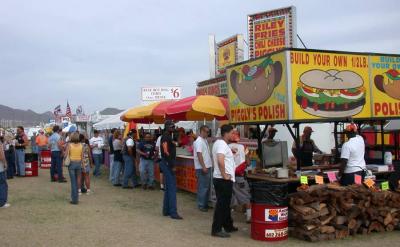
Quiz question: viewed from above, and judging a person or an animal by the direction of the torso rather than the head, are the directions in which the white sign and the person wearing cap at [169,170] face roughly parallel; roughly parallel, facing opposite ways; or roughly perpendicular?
roughly perpendicular

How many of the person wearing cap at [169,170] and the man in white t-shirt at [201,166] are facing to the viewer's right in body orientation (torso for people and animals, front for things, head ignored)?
2

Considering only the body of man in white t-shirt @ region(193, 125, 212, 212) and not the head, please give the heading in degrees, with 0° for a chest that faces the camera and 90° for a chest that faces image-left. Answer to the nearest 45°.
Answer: approximately 270°

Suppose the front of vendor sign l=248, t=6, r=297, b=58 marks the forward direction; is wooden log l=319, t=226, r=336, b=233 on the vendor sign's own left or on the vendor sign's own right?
on the vendor sign's own left
